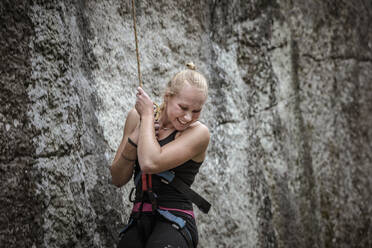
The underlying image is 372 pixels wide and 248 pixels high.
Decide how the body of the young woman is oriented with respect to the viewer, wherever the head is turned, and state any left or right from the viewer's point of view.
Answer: facing the viewer and to the left of the viewer
